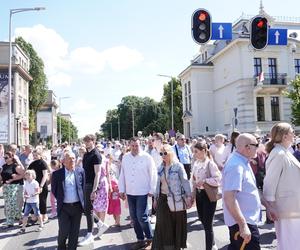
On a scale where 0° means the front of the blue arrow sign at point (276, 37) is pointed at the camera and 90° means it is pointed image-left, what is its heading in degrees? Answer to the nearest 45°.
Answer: approximately 0°

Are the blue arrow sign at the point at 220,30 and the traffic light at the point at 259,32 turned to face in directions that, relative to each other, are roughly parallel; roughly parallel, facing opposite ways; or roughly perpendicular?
roughly parallel

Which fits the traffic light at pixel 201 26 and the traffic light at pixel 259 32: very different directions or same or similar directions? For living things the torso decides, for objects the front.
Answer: same or similar directions

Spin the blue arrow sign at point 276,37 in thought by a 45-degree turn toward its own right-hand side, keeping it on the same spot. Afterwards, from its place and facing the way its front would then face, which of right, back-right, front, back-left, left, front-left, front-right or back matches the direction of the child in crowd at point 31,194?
front

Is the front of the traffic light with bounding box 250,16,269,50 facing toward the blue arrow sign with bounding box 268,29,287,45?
no

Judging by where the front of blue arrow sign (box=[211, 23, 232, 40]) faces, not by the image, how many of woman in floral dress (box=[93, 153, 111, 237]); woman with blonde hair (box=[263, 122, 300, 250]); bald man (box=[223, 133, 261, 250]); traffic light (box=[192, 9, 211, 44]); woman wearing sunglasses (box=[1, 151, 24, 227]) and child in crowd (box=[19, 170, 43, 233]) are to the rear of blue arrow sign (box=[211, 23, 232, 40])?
0

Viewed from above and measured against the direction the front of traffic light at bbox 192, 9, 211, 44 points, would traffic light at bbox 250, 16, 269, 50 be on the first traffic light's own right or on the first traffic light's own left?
on the first traffic light's own left

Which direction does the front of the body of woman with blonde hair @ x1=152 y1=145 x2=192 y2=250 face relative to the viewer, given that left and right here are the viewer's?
facing the viewer and to the left of the viewer

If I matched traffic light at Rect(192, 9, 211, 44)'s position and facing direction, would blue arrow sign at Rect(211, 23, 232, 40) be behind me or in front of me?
behind

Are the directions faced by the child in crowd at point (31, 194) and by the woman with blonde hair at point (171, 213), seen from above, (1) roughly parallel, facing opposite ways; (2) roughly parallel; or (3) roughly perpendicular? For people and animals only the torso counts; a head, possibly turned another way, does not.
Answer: roughly parallel

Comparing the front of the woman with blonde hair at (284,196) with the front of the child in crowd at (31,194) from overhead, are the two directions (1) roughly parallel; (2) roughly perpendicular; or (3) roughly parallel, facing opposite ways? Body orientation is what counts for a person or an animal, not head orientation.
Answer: roughly perpendicular

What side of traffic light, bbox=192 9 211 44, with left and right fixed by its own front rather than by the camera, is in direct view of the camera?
front

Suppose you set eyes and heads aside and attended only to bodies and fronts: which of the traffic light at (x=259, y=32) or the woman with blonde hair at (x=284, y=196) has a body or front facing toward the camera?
the traffic light

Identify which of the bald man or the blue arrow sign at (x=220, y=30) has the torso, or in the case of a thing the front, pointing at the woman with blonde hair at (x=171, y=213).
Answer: the blue arrow sign

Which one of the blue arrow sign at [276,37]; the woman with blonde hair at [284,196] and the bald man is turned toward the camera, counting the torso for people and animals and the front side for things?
the blue arrow sign
